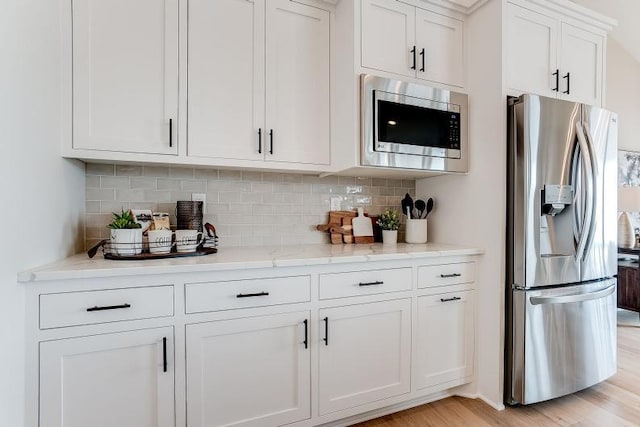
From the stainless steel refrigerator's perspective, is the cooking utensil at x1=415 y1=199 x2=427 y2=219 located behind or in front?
behind

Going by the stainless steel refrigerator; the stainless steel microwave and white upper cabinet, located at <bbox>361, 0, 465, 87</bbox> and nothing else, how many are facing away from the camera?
0

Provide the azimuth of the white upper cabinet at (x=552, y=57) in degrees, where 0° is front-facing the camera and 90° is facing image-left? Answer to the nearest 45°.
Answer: approximately 315°

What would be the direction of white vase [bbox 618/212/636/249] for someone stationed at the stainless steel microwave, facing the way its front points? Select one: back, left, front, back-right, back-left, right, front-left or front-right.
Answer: left

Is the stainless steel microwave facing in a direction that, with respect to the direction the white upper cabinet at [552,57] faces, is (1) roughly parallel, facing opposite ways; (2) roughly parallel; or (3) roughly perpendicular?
roughly parallel

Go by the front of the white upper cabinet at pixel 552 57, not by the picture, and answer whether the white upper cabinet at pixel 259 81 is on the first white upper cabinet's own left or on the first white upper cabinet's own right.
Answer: on the first white upper cabinet's own right

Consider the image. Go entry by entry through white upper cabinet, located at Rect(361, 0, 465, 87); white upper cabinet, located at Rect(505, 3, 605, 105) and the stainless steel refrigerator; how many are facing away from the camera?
0

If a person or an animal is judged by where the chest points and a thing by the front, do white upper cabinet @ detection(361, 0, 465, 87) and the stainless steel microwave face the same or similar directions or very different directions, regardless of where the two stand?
same or similar directions

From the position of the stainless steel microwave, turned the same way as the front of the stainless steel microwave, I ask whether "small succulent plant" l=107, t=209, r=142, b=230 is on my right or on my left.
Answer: on my right

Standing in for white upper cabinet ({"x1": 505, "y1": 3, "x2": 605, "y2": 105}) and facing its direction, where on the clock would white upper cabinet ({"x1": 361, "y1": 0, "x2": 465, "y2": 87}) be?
white upper cabinet ({"x1": 361, "y1": 0, "x2": 465, "y2": 87}) is roughly at 3 o'clock from white upper cabinet ({"x1": 505, "y1": 3, "x2": 605, "y2": 105}).

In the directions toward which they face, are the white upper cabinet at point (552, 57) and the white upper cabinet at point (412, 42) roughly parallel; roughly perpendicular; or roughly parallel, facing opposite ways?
roughly parallel

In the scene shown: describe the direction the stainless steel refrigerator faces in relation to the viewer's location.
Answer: facing the viewer and to the right of the viewer

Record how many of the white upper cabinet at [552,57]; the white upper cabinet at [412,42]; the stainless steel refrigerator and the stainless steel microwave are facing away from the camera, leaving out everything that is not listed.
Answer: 0
